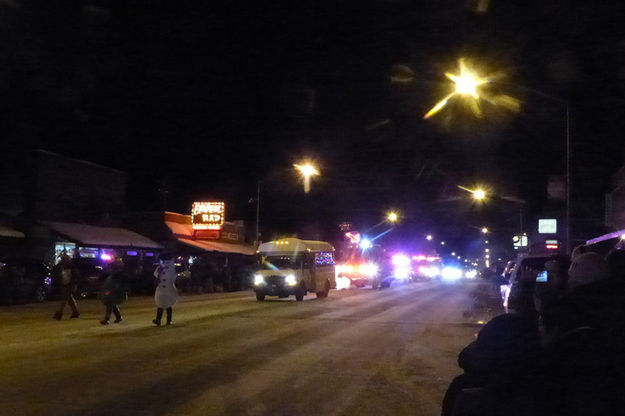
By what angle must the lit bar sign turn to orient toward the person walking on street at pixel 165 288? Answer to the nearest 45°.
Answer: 0° — it already faces them

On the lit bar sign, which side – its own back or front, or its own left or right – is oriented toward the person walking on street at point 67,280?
front

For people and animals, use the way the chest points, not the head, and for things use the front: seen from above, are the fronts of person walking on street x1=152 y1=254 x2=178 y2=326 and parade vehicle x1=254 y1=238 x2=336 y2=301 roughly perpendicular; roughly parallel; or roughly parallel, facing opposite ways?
roughly parallel

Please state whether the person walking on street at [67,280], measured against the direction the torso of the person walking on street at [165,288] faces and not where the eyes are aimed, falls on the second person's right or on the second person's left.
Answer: on the second person's right

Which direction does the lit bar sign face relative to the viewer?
toward the camera

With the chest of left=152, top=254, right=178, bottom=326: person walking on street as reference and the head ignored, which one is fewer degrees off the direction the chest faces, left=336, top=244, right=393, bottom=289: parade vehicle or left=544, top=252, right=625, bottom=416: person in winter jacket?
the person in winter jacket

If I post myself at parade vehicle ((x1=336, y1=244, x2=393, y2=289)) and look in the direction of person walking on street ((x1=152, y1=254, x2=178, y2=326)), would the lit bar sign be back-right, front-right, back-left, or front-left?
front-right

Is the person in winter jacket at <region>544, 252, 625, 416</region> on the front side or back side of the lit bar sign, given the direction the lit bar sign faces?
on the front side

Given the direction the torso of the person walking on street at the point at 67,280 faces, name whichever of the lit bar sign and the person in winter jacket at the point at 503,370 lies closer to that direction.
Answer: the person in winter jacket

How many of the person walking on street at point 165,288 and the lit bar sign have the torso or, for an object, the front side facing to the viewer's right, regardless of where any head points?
0

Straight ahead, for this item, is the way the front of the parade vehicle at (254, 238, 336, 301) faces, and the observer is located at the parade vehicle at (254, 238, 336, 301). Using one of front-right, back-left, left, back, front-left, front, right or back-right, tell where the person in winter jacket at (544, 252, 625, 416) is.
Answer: front-left

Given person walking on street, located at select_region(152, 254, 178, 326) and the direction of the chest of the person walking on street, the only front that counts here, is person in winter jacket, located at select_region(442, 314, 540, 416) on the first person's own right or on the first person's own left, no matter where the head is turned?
on the first person's own left

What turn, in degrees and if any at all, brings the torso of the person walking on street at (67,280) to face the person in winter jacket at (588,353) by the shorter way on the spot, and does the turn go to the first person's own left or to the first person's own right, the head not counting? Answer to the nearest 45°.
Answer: approximately 45° to the first person's own left

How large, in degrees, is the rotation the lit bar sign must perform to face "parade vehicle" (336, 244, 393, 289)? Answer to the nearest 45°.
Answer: approximately 90° to its left

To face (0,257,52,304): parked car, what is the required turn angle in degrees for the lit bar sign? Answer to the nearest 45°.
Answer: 0° — it already faces it

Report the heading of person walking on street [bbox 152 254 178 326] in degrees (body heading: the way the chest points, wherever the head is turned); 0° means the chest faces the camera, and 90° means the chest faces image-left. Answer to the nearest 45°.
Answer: approximately 45°

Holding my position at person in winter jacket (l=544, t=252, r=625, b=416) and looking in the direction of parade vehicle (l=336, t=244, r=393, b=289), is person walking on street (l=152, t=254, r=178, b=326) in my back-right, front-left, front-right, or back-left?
front-left

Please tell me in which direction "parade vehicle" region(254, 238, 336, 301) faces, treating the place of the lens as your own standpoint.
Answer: facing the viewer and to the left of the viewer

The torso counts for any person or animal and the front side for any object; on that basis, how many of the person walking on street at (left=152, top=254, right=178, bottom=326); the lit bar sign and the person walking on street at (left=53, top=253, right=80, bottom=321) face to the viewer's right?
0
